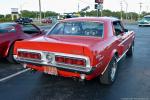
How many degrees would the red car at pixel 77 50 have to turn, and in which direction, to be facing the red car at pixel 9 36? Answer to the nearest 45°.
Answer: approximately 90° to its left

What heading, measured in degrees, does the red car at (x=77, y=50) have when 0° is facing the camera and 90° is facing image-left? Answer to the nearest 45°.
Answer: approximately 225°
